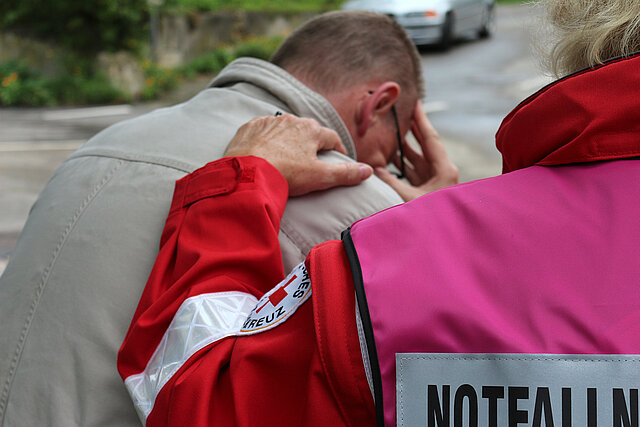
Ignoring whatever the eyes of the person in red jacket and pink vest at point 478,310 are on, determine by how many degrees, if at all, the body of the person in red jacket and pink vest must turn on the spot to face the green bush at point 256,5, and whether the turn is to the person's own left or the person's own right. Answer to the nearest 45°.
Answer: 0° — they already face it

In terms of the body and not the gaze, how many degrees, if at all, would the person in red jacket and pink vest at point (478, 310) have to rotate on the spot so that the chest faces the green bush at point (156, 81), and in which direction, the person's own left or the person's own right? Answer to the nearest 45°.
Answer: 0° — they already face it

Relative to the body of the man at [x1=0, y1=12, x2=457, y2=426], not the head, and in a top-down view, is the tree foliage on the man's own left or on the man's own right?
on the man's own left

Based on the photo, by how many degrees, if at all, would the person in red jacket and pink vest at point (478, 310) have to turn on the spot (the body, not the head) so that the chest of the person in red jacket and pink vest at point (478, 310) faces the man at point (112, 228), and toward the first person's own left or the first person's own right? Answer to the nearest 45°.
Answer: approximately 45° to the first person's own left

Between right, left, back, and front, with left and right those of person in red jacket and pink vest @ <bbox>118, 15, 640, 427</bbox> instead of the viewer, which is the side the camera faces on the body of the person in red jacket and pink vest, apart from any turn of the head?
back

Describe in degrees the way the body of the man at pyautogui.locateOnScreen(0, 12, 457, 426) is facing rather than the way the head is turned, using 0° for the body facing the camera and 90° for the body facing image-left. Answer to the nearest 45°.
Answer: approximately 225°

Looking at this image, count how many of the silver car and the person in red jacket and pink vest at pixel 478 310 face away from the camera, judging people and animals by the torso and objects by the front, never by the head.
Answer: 1

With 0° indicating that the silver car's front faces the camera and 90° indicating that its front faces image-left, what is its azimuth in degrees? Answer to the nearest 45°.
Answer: approximately 45°

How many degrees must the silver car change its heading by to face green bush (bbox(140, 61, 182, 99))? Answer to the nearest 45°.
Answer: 0° — it already faces it

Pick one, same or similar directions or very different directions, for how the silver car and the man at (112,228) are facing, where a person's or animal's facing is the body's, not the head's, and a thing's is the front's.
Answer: very different directions

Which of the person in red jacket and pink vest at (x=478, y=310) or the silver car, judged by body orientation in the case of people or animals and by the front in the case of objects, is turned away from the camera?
the person in red jacket and pink vest
